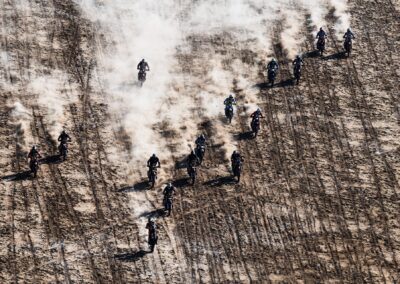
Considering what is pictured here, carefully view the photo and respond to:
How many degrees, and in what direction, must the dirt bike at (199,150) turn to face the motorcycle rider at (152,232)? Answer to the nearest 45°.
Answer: approximately 45° to its right

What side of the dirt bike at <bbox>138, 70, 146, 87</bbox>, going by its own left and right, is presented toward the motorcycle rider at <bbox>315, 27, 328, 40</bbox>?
left

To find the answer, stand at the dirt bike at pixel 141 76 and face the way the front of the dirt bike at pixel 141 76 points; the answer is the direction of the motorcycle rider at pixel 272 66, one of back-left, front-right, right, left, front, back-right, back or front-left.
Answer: left

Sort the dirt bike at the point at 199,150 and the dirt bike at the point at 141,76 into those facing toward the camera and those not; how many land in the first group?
2

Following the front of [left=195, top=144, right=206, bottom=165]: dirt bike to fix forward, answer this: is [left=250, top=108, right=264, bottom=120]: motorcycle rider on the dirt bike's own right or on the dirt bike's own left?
on the dirt bike's own left

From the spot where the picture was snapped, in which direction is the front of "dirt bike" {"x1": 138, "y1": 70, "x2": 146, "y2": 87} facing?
facing the viewer

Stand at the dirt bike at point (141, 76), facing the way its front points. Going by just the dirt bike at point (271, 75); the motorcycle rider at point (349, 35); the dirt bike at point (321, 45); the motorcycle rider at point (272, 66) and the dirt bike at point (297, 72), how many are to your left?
5

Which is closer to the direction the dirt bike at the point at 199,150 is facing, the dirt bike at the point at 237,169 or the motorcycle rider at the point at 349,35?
the dirt bike

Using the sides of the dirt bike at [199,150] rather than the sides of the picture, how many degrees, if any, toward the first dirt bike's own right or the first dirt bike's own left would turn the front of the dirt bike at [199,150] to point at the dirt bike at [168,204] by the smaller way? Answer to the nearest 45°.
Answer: approximately 45° to the first dirt bike's own right
